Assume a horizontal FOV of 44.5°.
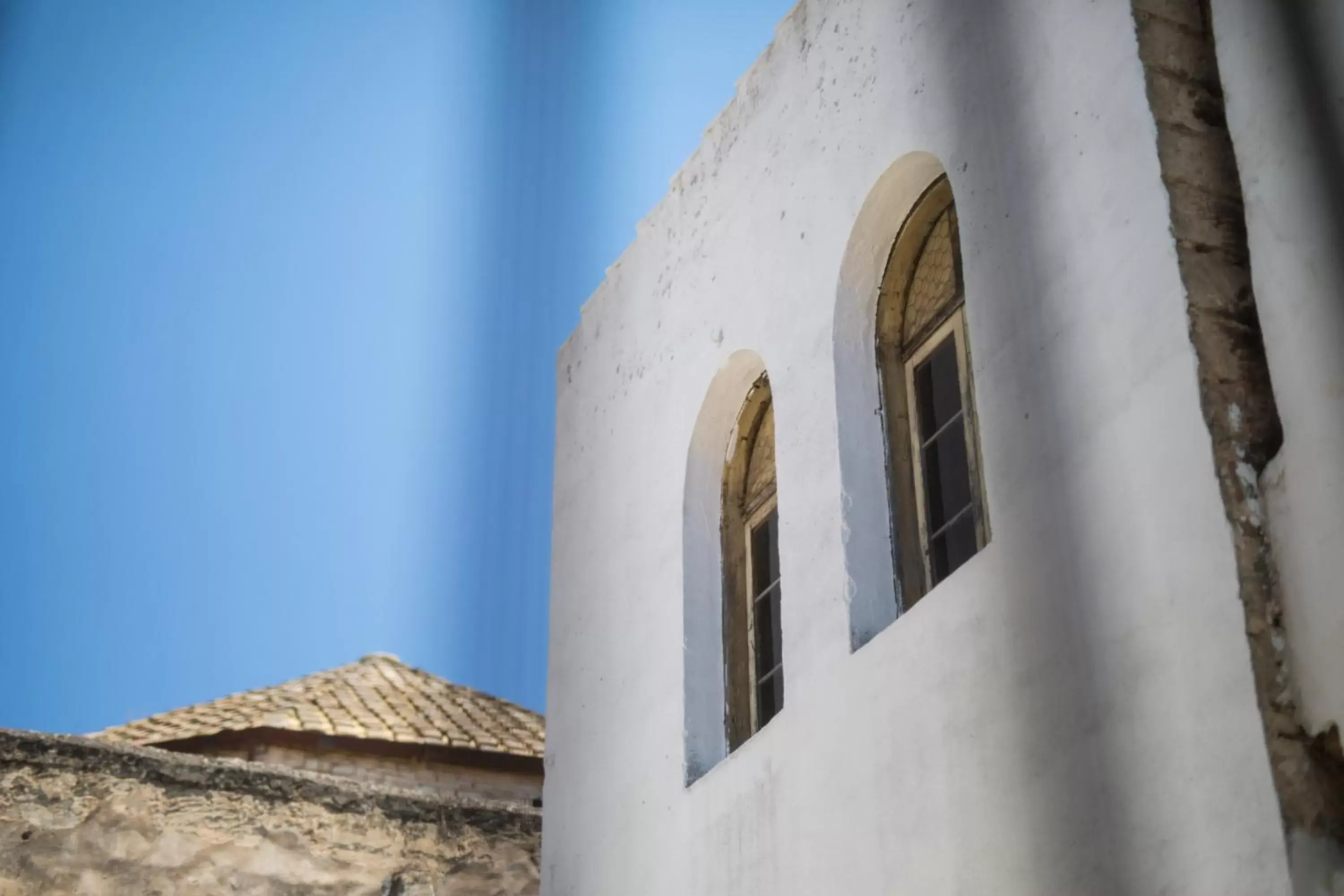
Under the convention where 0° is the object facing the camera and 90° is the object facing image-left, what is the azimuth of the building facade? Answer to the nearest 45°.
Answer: approximately 45°
